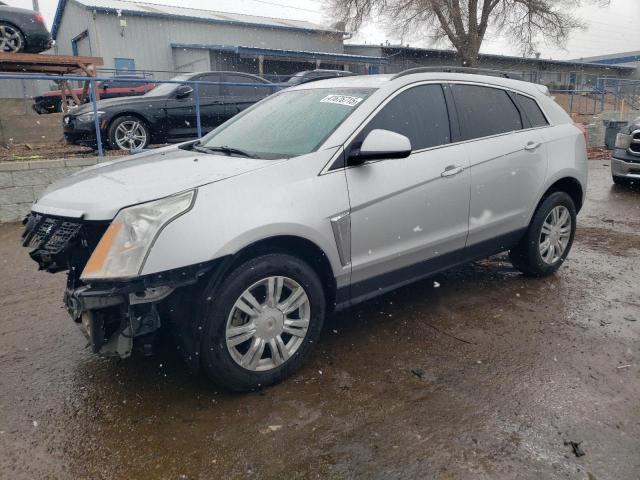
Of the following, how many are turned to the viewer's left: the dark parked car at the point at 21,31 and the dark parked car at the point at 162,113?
2

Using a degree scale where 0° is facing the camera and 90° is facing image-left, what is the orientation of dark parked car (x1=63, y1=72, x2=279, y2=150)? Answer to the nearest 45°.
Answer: approximately 90°

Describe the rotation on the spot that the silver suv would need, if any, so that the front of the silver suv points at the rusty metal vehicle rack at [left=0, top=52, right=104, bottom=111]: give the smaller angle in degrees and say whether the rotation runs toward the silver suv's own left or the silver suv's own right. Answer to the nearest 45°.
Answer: approximately 90° to the silver suv's own right

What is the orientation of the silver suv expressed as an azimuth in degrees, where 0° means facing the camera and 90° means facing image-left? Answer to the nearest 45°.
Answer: approximately 45°

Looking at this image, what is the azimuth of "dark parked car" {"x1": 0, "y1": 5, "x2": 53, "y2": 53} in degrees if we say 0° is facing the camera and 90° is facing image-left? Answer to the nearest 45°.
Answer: approximately 90°
